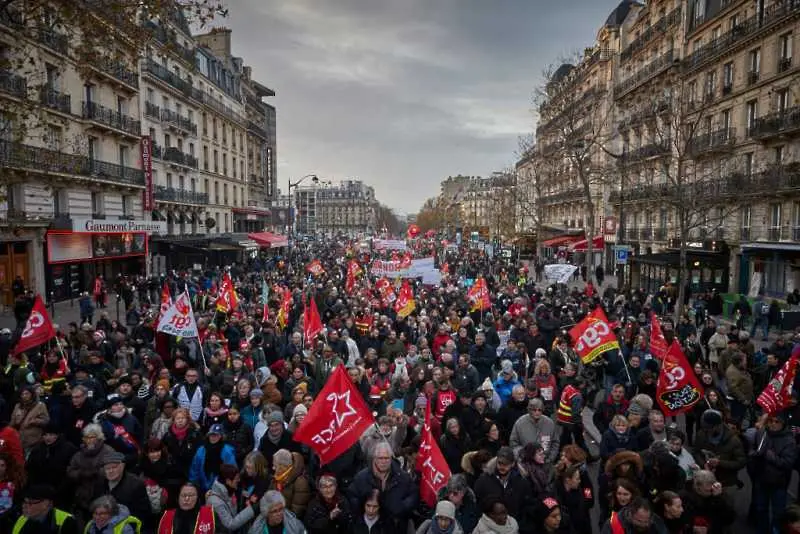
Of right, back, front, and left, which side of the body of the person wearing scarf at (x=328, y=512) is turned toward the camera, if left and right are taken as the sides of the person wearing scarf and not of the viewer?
front

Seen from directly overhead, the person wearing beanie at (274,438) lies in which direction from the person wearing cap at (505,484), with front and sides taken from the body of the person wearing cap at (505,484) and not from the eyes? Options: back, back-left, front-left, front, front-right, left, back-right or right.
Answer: right

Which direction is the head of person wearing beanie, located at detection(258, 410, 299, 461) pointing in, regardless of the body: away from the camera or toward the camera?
toward the camera

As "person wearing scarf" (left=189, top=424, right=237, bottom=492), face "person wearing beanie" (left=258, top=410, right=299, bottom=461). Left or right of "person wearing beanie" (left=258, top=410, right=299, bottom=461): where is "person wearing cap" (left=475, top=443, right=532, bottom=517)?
right

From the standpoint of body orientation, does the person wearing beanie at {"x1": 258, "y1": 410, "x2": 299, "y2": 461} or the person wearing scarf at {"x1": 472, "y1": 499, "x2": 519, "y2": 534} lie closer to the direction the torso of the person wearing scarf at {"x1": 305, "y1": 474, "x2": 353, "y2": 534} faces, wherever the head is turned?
the person wearing scarf

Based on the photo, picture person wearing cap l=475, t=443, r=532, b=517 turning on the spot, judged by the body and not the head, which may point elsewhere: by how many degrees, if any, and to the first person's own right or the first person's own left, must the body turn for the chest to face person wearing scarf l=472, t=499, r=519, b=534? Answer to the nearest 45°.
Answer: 0° — they already face them

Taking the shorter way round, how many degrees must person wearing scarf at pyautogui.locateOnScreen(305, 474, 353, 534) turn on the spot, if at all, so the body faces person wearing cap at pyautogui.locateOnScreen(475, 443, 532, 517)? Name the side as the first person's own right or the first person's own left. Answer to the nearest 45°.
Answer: approximately 90° to the first person's own left

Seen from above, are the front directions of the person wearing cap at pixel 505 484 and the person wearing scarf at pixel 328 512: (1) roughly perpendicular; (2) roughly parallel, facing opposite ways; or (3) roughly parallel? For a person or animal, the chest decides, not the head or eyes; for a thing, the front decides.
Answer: roughly parallel

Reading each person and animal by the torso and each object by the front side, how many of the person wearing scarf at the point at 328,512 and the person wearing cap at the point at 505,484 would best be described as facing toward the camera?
2

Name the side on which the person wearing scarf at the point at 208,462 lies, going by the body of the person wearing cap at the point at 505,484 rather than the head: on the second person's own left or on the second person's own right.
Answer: on the second person's own right

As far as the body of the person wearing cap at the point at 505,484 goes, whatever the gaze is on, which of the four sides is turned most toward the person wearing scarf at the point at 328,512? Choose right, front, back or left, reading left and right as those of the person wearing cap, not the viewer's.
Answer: right

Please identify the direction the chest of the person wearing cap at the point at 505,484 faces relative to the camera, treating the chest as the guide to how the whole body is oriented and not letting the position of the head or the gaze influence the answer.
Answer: toward the camera

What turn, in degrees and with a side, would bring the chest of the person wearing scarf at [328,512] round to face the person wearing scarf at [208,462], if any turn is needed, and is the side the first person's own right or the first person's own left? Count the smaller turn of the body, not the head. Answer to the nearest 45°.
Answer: approximately 135° to the first person's own right

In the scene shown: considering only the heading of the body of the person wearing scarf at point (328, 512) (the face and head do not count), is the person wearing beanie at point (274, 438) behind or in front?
behind
